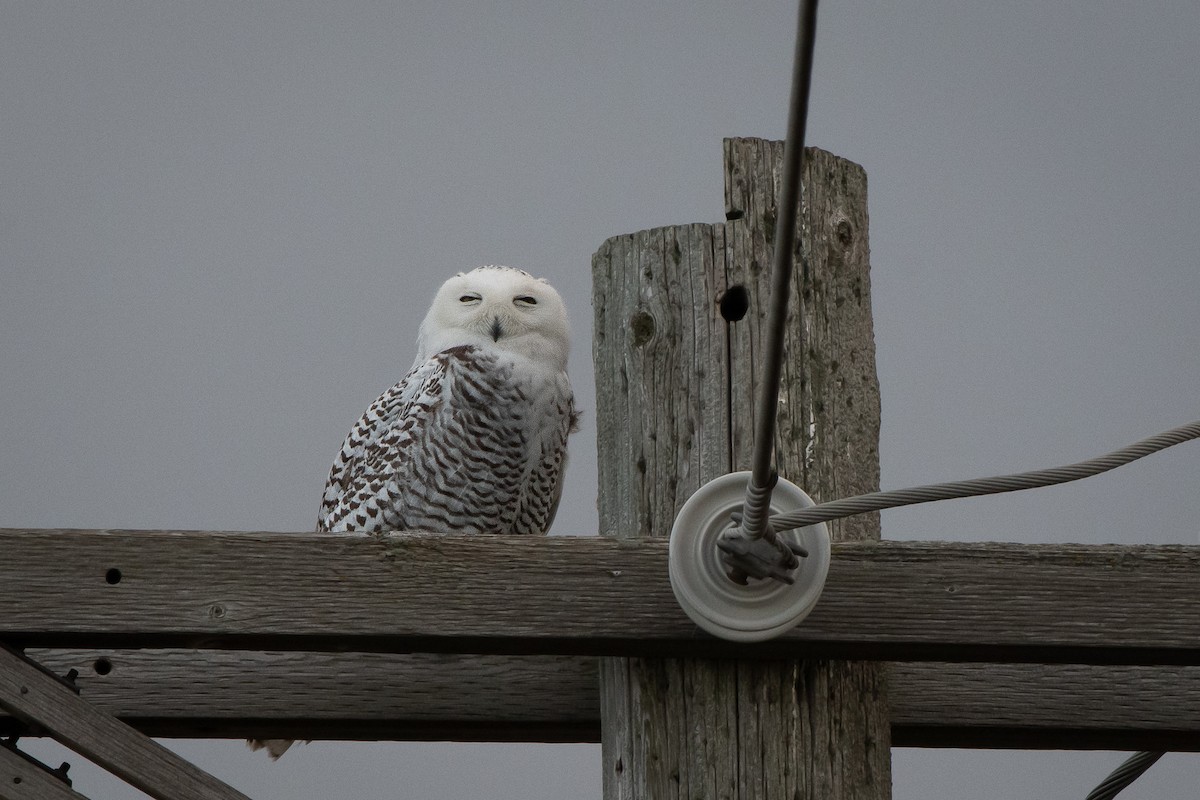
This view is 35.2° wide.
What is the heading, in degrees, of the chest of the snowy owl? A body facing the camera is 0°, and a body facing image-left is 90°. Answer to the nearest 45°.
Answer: approximately 315°

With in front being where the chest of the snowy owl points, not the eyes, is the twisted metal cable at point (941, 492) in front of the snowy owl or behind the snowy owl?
in front
